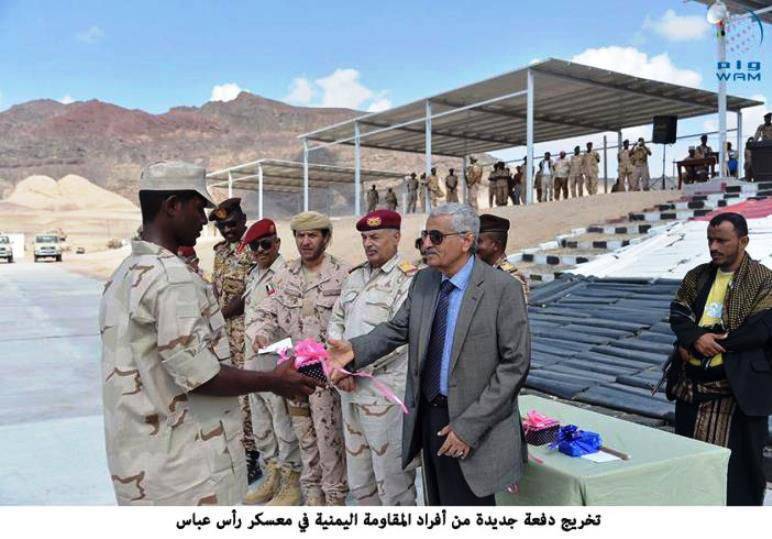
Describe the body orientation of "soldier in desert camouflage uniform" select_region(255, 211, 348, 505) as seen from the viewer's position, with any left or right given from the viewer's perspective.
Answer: facing the viewer

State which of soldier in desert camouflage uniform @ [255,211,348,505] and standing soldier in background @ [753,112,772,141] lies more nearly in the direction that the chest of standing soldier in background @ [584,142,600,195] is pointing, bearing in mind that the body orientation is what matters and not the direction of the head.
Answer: the soldier in desert camouflage uniform

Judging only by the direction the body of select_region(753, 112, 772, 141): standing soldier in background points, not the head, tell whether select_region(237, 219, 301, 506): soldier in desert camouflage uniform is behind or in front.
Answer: in front

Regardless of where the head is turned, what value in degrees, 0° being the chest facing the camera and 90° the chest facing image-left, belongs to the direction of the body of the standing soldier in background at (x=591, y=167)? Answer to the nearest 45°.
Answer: approximately 45°

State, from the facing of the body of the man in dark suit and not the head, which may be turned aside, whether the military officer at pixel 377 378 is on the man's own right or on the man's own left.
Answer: on the man's own right

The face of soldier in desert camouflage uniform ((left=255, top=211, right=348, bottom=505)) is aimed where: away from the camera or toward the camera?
toward the camera

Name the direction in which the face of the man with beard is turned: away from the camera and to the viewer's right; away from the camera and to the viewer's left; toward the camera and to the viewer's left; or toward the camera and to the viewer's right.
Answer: toward the camera and to the viewer's left

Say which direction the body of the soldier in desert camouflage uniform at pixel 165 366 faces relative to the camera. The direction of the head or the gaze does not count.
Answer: to the viewer's right

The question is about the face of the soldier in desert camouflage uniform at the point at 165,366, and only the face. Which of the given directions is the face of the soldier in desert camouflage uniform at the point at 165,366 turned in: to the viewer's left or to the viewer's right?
to the viewer's right

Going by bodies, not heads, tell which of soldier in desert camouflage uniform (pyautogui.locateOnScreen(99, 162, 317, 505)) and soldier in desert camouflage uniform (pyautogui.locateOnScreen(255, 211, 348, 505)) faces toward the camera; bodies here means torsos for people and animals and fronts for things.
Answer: soldier in desert camouflage uniform (pyautogui.locateOnScreen(255, 211, 348, 505))

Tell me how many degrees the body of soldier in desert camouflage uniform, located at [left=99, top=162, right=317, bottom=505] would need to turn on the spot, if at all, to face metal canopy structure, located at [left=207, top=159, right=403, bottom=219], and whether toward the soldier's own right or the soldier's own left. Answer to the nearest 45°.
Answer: approximately 90° to the soldier's own left

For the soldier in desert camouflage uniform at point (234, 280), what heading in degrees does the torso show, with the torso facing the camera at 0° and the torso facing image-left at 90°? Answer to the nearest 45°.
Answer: approximately 315°

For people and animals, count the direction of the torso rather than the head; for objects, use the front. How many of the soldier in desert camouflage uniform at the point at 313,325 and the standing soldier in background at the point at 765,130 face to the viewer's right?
0

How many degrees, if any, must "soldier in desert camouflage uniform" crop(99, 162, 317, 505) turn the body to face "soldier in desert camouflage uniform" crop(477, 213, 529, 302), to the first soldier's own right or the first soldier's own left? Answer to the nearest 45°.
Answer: approximately 45° to the first soldier's own left
